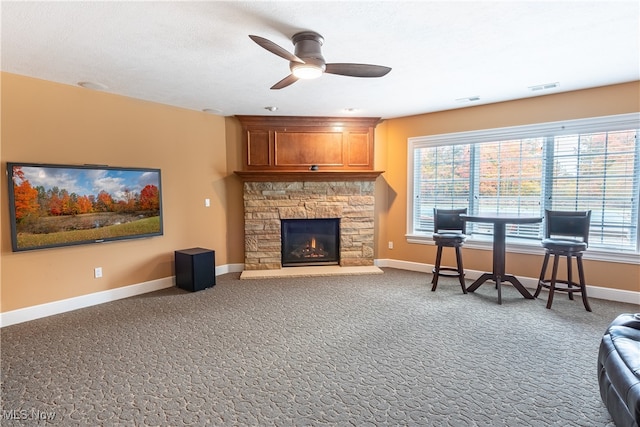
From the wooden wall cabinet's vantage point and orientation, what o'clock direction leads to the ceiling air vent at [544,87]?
The ceiling air vent is roughly at 10 o'clock from the wooden wall cabinet.

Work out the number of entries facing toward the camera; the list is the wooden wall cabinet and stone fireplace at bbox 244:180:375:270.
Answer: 2

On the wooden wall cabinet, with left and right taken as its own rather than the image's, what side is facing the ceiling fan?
front

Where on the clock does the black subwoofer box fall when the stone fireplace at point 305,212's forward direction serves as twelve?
The black subwoofer box is roughly at 2 o'clock from the stone fireplace.

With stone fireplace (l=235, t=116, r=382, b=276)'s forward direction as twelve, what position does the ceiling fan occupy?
The ceiling fan is roughly at 12 o'clock from the stone fireplace.

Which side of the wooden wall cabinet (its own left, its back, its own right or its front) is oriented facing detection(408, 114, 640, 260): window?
left

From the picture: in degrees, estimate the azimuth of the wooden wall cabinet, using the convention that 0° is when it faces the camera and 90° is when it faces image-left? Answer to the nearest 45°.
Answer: approximately 0°

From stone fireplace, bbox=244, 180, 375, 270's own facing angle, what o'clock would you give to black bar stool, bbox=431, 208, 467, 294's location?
The black bar stool is roughly at 10 o'clock from the stone fireplace.

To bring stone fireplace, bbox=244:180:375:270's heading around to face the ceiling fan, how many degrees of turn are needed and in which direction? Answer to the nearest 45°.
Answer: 0° — it already faces it

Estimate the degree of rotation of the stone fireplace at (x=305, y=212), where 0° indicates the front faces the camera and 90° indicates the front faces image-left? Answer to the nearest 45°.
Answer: approximately 0°
